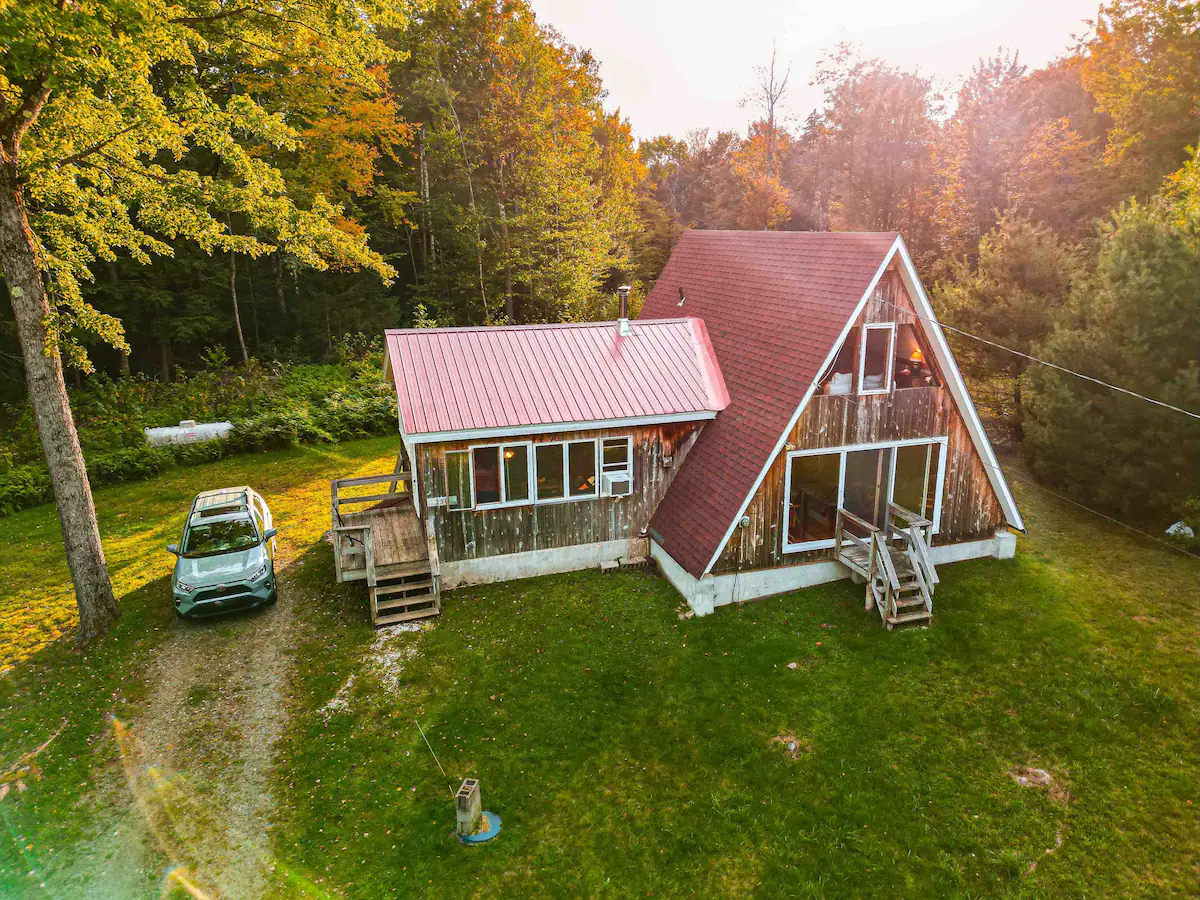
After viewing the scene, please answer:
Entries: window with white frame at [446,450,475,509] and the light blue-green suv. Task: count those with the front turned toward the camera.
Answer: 2

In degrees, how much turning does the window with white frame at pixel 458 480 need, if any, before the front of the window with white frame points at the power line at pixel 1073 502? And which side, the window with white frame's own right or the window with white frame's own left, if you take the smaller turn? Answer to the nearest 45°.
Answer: approximately 90° to the window with white frame's own left

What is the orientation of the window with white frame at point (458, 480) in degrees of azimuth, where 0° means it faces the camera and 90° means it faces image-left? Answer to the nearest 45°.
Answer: approximately 0°

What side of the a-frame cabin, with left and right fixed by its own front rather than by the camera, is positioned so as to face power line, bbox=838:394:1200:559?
left

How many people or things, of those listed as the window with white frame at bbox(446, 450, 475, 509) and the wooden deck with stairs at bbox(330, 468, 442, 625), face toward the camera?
2

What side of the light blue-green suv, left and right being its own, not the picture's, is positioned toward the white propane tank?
back

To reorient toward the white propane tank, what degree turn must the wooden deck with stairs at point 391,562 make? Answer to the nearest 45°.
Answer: approximately 135° to its right
